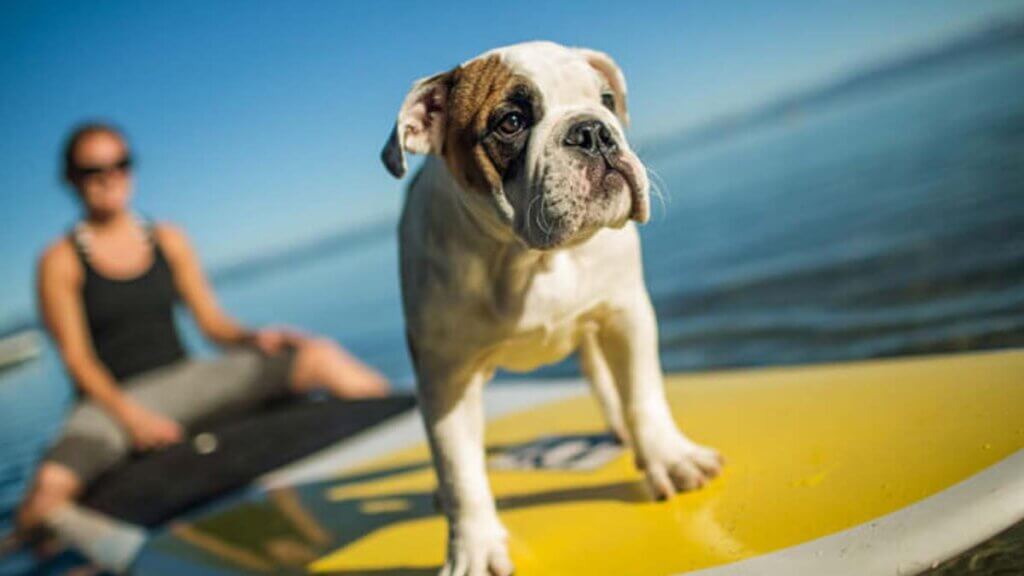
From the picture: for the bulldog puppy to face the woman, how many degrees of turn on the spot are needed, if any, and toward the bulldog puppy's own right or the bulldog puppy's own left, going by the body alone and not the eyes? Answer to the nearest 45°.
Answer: approximately 180°

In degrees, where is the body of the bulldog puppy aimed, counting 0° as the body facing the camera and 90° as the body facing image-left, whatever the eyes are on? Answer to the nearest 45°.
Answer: approximately 315°
